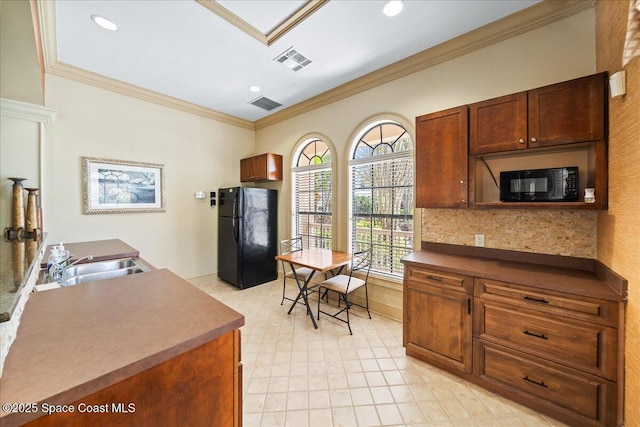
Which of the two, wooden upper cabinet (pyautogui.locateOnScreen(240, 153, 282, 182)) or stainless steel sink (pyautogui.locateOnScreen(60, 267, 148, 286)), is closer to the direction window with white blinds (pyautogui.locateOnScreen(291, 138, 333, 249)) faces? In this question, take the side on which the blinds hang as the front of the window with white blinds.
the stainless steel sink

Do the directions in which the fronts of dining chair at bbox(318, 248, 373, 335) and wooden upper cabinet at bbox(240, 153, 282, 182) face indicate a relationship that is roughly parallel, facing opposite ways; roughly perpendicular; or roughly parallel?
roughly perpendicular

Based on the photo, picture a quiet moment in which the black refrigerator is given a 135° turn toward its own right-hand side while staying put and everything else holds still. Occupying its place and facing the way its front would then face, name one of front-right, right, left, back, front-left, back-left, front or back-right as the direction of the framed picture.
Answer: left

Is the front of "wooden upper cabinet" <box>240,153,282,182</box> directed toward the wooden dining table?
no

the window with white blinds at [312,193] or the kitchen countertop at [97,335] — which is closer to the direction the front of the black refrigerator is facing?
the kitchen countertop

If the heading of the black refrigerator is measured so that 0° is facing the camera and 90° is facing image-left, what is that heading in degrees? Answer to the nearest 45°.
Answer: approximately 45°

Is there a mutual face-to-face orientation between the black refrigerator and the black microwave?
no

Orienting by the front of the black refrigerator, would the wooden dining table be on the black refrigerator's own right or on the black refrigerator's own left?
on the black refrigerator's own left

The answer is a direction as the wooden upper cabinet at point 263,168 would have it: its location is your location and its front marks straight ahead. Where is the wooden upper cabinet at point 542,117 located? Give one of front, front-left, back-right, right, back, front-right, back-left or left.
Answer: left

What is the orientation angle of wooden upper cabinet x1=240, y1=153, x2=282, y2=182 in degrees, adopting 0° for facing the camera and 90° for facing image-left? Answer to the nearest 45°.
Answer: approximately 45°

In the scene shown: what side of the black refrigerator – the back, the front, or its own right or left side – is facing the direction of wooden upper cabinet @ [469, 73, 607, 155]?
left

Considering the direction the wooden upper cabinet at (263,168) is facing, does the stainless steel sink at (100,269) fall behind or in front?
in front

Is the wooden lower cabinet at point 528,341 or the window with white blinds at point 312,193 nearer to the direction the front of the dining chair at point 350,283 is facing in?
the window with white blinds

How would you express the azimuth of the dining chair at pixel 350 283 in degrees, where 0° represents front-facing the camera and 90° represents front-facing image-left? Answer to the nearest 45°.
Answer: approximately 135°

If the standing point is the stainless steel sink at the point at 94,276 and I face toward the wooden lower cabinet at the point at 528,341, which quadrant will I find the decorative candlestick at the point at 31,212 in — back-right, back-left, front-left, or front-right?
back-left

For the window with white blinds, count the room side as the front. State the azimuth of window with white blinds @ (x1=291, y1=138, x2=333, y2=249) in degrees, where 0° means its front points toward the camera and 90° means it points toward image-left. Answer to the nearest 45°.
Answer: approximately 45°

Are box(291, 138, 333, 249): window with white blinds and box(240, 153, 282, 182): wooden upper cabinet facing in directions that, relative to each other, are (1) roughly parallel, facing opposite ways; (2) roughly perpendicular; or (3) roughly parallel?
roughly parallel

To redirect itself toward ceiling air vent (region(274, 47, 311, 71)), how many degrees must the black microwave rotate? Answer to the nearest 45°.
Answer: approximately 90° to its right

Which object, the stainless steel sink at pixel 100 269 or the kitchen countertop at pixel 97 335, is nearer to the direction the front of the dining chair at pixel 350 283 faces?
the stainless steel sink

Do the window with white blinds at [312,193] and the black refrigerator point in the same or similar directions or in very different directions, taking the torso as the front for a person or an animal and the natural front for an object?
same or similar directions
